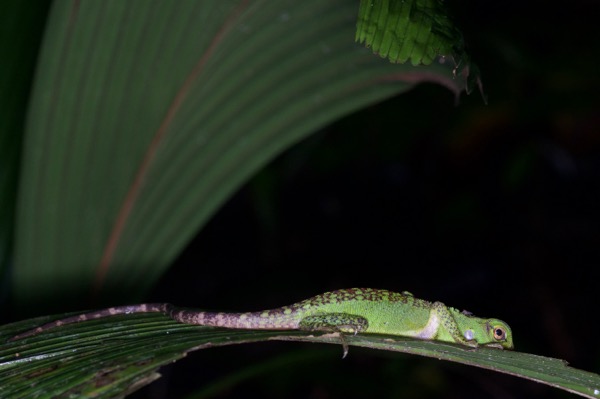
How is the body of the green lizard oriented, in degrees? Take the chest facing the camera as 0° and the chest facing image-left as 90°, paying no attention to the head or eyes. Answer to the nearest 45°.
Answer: approximately 270°
